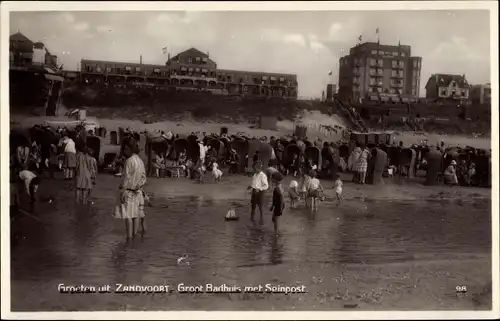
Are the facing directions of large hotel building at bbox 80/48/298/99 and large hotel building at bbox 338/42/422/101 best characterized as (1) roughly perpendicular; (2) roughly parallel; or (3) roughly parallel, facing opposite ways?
roughly parallel

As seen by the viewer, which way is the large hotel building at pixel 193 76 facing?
toward the camera

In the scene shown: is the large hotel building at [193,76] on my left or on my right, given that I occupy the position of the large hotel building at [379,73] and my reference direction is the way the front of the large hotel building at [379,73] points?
on my right
